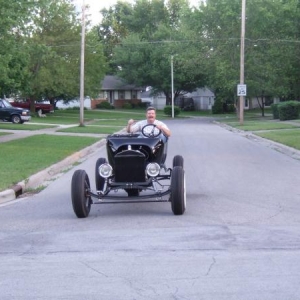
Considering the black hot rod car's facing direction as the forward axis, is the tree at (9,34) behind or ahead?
behind

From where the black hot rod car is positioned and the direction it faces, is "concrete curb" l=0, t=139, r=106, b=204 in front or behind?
behind

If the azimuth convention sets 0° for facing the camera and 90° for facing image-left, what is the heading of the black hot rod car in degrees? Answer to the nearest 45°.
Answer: approximately 0°

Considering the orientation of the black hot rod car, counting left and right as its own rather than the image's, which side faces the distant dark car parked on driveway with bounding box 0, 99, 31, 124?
back

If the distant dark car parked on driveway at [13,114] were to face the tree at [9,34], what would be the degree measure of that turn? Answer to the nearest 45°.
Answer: approximately 90° to its left
